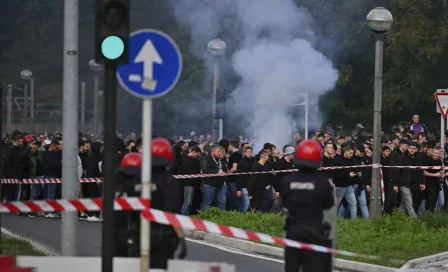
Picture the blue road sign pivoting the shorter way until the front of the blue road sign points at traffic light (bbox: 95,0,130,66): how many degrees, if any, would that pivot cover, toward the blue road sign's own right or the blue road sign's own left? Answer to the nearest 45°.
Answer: approximately 90° to the blue road sign's own right

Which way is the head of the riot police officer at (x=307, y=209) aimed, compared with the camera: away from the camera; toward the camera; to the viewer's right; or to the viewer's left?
away from the camera

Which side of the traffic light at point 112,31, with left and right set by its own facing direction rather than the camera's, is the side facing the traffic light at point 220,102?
back

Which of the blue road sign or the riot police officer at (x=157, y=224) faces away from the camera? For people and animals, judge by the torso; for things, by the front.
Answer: the riot police officer

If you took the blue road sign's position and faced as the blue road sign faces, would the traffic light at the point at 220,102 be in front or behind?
behind

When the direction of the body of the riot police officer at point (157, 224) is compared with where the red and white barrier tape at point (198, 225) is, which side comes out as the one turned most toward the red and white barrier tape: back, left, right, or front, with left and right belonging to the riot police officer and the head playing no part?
right

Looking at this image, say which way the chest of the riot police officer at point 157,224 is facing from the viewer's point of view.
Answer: away from the camera

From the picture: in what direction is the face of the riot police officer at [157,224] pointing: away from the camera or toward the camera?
away from the camera

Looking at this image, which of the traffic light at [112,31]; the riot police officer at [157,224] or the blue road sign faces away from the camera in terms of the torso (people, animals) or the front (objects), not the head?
the riot police officer
